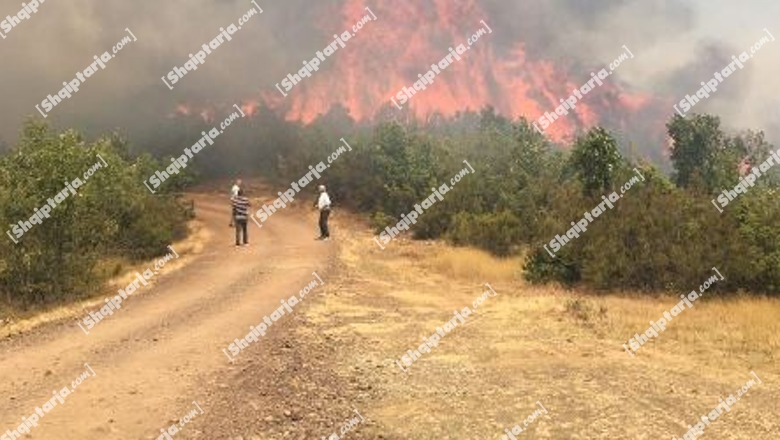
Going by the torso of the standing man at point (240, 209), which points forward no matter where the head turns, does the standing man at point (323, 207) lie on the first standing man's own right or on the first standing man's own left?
on the first standing man's own right

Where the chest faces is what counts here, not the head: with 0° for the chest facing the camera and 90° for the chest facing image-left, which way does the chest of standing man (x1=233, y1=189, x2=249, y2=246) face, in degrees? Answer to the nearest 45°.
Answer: approximately 180°
